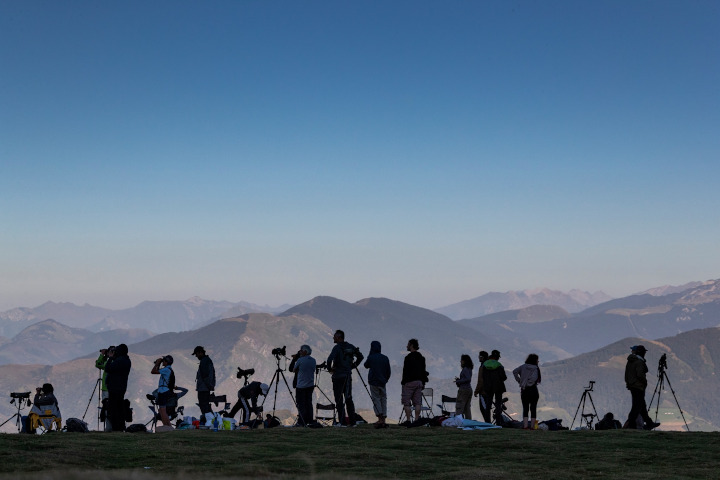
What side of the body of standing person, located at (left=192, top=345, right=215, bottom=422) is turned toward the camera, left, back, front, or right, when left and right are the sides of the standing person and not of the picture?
left

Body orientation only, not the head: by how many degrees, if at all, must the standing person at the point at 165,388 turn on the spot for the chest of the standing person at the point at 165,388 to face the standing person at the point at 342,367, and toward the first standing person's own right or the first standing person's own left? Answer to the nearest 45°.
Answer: approximately 180°

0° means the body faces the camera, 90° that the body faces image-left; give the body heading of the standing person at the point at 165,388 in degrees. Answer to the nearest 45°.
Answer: approximately 90°

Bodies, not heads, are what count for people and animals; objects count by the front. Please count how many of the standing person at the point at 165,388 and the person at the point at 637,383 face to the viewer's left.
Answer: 1

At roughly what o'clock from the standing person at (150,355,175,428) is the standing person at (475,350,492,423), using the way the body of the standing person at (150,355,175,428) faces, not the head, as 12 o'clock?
the standing person at (475,350,492,423) is roughly at 6 o'clock from the standing person at (150,355,175,428).

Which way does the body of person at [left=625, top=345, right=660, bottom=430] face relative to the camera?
to the viewer's right

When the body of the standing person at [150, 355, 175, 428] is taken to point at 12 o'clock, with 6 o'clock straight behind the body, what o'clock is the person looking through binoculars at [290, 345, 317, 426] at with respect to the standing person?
The person looking through binoculars is roughly at 6 o'clock from the standing person.
